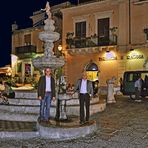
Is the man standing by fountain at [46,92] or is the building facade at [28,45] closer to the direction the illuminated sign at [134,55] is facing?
the man standing by fountain

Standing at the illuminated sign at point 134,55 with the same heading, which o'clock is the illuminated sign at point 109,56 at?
the illuminated sign at point 109,56 is roughly at 4 o'clock from the illuminated sign at point 134,55.

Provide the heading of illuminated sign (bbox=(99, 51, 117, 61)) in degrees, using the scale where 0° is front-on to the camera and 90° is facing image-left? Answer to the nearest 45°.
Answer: approximately 0°

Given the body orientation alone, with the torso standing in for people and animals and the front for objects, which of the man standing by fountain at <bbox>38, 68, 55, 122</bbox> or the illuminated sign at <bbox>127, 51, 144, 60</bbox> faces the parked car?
the illuminated sign

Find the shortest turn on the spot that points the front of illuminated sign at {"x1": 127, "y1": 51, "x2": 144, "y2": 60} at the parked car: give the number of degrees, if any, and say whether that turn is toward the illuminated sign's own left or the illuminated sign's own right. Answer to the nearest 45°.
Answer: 0° — it already faces it

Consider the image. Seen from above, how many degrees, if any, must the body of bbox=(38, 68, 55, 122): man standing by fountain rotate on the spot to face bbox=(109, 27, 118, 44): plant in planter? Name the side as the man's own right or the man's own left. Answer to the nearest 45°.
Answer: approximately 180°

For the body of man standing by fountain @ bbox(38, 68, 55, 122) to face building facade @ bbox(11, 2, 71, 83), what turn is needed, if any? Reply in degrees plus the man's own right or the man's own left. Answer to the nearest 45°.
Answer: approximately 180°

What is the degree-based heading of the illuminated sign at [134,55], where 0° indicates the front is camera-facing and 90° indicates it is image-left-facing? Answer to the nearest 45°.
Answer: approximately 0°

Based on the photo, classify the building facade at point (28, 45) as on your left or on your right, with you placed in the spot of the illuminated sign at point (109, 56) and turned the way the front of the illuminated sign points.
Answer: on your right

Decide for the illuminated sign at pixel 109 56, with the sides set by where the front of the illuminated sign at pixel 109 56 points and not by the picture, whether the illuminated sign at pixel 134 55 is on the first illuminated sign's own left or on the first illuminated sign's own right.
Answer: on the first illuminated sign's own left

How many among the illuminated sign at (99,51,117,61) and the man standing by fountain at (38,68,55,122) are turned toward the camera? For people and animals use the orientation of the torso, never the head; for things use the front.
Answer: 2
